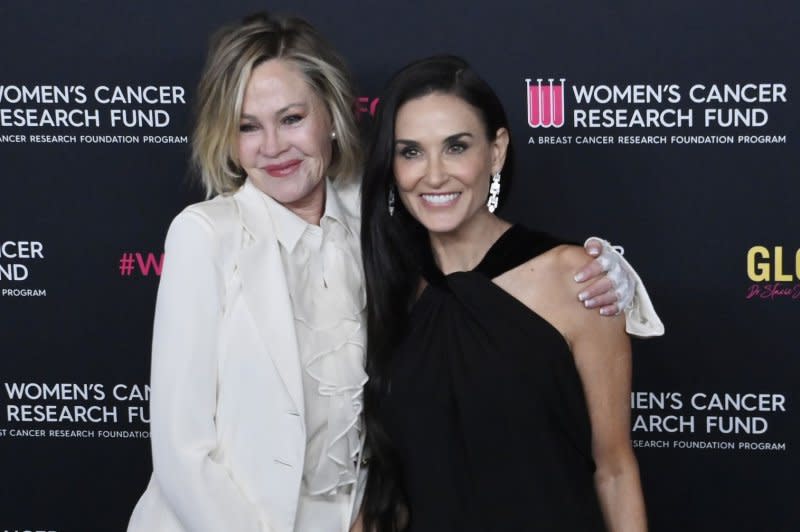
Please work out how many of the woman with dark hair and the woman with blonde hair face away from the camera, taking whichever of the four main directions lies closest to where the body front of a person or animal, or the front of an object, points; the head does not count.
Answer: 0

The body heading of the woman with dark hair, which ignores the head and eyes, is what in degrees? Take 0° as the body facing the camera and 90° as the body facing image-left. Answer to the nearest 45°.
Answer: approximately 45°

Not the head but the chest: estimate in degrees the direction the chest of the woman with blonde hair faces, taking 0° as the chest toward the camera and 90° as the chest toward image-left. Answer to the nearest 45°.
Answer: approximately 315°
